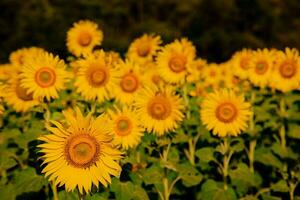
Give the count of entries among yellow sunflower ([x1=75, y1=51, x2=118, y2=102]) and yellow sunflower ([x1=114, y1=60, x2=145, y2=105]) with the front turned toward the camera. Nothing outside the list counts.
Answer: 2

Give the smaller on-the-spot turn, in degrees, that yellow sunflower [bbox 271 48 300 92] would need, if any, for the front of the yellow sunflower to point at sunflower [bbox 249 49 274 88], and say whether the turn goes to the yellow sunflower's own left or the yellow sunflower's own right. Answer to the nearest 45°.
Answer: approximately 90° to the yellow sunflower's own right

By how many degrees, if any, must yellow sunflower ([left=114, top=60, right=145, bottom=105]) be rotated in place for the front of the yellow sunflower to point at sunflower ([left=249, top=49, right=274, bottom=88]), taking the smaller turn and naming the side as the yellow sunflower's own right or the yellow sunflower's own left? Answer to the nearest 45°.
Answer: approximately 90° to the yellow sunflower's own left

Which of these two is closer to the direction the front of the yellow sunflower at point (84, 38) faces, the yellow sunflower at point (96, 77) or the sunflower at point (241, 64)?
the yellow sunflower

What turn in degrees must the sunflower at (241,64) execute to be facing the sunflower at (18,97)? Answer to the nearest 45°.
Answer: approximately 45° to its right

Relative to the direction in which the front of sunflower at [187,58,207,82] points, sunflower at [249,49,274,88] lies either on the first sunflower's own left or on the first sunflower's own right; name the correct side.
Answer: on the first sunflower's own left

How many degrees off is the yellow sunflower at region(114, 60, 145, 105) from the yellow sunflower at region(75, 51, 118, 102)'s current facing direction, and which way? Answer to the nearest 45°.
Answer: approximately 135° to its left

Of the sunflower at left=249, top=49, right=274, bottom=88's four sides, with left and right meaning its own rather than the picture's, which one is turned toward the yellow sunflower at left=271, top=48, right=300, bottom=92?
left

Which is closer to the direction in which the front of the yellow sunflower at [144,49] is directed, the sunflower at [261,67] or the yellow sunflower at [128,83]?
the yellow sunflower

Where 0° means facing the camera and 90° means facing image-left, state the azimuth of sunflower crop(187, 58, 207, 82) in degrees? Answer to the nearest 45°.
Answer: approximately 0°
